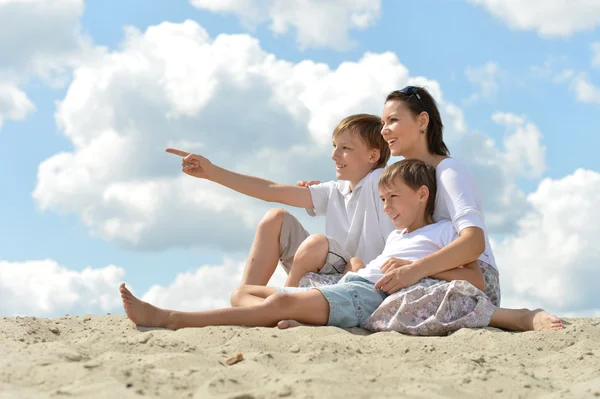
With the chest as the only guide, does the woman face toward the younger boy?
yes

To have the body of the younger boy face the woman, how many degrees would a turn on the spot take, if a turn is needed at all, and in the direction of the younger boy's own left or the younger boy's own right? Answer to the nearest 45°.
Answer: approximately 180°

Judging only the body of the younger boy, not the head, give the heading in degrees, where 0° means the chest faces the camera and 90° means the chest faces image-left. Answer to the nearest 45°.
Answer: approximately 90°

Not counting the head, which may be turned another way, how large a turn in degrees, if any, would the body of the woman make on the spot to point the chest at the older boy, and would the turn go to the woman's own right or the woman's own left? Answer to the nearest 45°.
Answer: approximately 45° to the woman's own right

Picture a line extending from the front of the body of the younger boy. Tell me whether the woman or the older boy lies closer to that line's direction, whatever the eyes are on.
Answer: the older boy

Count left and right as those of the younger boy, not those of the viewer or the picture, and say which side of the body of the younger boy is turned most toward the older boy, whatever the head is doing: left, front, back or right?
right
